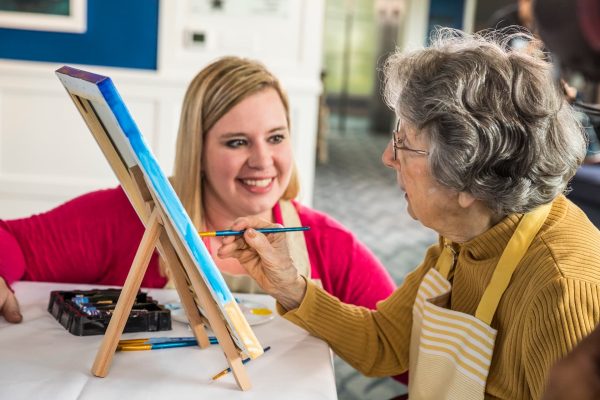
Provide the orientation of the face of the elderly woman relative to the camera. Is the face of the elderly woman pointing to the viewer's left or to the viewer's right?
to the viewer's left

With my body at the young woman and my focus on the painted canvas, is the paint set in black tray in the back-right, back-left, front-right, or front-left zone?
front-right

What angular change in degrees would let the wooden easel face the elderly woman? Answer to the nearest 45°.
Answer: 0° — it already faces them

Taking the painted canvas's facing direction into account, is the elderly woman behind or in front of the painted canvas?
in front

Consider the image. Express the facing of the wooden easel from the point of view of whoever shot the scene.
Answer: facing to the right of the viewer

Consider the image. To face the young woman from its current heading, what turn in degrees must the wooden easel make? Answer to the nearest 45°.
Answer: approximately 90° to its left

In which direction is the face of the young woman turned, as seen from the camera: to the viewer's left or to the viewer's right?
to the viewer's right

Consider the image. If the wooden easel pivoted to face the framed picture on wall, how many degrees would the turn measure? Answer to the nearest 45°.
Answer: approximately 90° to its left

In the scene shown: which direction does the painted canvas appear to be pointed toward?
to the viewer's right
